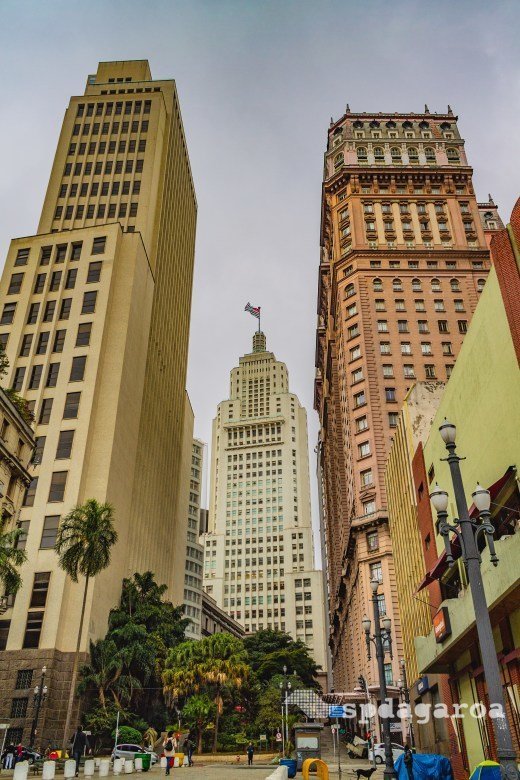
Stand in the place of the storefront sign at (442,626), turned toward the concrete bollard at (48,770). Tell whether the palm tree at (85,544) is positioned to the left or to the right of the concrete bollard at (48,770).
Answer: right

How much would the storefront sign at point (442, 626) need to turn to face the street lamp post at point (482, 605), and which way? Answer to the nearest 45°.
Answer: approximately 45° to its left

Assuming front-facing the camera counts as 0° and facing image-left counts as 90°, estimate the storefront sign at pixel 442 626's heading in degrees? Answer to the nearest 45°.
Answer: approximately 45°

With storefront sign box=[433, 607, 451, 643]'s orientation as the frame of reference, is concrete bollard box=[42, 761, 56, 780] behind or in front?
in front
